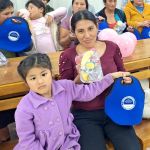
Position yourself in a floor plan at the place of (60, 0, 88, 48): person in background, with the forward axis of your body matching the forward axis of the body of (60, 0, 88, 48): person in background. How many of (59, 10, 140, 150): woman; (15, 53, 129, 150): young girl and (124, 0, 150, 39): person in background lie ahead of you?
2

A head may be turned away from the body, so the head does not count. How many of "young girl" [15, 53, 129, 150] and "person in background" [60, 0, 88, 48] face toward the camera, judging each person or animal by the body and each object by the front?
2

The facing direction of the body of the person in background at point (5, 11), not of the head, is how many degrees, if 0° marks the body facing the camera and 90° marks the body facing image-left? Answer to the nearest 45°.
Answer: approximately 315°

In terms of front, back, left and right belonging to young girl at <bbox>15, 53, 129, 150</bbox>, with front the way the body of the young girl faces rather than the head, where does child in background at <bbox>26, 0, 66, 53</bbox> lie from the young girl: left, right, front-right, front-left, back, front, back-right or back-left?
back

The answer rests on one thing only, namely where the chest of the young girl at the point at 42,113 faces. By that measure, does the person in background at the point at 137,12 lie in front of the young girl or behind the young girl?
behind

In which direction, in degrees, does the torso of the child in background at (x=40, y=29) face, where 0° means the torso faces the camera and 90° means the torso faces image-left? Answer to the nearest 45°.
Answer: approximately 45°

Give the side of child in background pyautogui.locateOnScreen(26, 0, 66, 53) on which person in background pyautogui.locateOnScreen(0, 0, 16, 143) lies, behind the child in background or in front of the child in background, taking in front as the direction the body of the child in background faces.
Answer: in front

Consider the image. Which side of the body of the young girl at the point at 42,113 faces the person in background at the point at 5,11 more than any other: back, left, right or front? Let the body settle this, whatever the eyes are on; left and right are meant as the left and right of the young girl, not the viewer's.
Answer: back

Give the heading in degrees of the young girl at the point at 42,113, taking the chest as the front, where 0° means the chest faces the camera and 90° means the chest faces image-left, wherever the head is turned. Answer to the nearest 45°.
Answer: approximately 0°

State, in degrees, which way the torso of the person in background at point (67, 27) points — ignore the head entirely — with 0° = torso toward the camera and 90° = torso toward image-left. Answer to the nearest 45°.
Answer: approximately 0°
